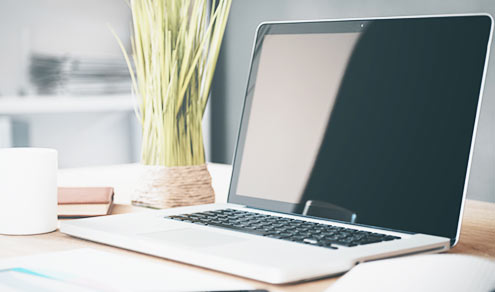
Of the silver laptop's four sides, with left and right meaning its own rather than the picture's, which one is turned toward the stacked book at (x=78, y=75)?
right

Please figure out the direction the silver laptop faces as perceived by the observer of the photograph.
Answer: facing the viewer and to the left of the viewer

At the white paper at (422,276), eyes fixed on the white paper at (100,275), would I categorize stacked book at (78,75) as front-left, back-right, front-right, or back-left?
front-right

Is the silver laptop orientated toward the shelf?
no
